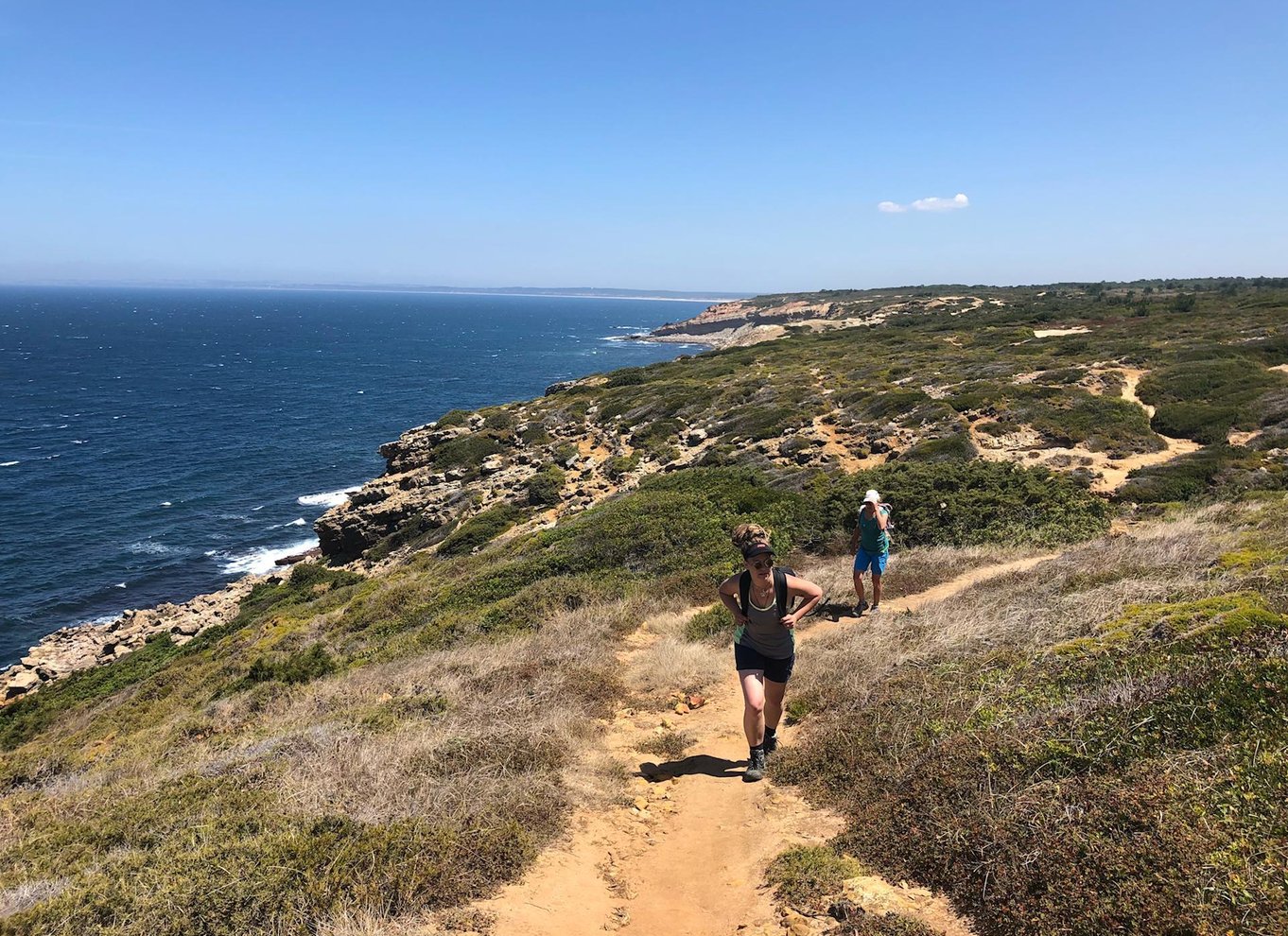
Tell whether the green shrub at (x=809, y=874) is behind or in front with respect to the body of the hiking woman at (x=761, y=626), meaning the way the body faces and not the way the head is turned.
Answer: in front

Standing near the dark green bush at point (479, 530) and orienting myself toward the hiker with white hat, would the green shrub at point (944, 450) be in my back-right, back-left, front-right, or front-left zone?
front-left

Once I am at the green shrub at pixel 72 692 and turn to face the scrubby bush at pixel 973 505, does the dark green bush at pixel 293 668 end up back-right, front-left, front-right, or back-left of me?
front-right

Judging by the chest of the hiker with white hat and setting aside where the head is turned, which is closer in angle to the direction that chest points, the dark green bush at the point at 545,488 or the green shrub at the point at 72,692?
the green shrub

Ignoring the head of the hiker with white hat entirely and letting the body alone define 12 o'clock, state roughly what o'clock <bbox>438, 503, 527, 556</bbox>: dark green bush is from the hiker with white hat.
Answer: The dark green bush is roughly at 3 o'clock from the hiker with white hat.

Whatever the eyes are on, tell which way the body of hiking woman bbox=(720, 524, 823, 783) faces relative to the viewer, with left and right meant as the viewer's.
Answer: facing the viewer

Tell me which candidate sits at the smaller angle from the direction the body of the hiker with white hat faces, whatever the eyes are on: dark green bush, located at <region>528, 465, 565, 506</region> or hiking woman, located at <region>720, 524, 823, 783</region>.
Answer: the hiking woman

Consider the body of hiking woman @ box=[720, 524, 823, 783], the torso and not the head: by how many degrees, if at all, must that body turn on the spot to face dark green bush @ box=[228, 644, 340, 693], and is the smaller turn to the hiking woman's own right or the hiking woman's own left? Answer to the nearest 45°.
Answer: approximately 135° to the hiking woman's own right

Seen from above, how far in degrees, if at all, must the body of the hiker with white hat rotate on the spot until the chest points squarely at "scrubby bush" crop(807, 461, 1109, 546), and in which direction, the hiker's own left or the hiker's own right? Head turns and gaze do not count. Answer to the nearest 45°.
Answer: approximately 135° to the hiker's own right

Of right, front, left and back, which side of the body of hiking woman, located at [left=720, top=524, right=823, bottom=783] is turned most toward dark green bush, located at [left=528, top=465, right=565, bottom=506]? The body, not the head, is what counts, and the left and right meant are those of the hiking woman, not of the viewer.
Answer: back

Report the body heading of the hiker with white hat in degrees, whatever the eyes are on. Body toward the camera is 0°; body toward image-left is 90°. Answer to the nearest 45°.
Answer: approximately 45°

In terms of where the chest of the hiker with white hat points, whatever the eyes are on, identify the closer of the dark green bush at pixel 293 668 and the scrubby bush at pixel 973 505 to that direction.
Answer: the dark green bush

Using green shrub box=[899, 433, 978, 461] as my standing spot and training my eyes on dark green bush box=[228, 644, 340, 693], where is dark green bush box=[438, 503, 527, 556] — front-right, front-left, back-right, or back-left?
front-right

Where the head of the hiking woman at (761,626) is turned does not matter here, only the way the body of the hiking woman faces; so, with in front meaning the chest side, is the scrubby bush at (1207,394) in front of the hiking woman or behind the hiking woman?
behind
